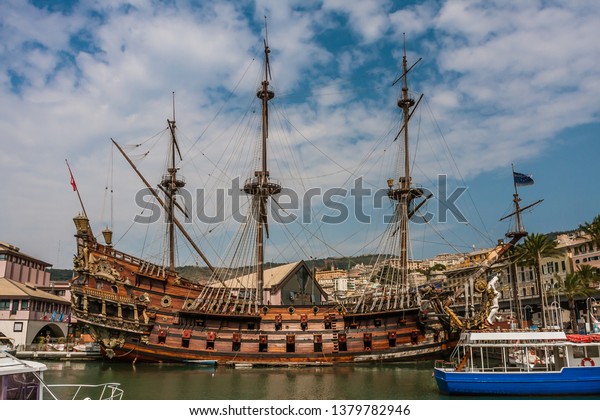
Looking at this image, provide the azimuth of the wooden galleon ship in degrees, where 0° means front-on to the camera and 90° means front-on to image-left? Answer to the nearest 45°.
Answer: approximately 270°

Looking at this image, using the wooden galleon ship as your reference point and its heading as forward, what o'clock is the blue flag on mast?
The blue flag on mast is roughly at 12 o'clock from the wooden galleon ship.
